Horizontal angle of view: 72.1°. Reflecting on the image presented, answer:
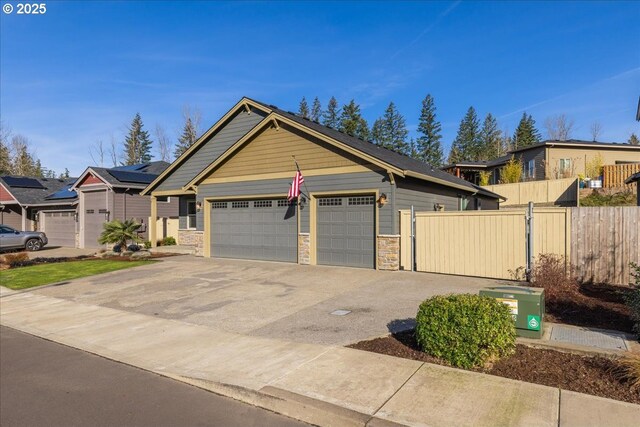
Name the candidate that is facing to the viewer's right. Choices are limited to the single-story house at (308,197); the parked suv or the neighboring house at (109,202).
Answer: the parked suv

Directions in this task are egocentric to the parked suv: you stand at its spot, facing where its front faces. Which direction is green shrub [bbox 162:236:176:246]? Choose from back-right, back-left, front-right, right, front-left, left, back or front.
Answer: front-right

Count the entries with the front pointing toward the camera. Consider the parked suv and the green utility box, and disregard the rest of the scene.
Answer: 1

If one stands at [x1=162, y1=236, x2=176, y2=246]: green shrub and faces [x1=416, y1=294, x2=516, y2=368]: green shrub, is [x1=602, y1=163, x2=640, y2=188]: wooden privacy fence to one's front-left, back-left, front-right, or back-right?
front-left

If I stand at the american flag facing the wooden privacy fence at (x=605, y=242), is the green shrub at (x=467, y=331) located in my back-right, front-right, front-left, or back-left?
front-right

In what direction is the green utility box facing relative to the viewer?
toward the camera

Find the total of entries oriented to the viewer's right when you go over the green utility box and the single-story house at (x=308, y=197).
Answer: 0

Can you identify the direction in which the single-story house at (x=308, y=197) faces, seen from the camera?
facing the viewer and to the left of the viewer

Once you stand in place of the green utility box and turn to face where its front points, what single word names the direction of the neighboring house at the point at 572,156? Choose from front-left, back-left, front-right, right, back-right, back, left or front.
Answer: back

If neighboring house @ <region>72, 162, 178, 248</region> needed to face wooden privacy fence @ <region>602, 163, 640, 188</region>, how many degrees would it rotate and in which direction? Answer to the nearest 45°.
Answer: approximately 135° to its left

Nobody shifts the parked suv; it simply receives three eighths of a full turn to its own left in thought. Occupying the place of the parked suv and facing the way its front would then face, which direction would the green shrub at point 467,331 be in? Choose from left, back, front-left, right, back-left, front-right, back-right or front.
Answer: back-left

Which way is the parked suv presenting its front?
to the viewer's right

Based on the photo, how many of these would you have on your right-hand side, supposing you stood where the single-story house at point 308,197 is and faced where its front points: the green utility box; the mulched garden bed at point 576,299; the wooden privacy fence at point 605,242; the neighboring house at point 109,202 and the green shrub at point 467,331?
1
